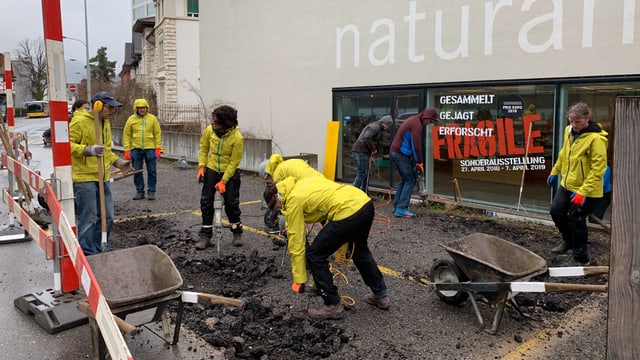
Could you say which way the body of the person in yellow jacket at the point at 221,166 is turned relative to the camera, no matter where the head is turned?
toward the camera

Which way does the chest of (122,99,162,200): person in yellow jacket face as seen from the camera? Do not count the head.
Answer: toward the camera

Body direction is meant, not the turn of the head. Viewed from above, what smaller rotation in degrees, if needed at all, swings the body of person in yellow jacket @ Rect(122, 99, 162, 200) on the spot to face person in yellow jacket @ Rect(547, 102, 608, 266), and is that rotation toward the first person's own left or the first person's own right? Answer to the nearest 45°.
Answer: approximately 45° to the first person's own left

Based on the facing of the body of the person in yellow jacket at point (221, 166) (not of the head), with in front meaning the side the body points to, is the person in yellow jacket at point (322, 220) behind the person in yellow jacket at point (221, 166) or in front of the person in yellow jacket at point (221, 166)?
in front

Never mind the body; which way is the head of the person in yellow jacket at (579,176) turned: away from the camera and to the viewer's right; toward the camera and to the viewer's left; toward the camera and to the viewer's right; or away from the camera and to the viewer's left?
toward the camera and to the viewer's left

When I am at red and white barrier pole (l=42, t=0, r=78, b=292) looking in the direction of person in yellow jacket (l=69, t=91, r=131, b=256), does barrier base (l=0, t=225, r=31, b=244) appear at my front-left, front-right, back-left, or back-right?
front-left

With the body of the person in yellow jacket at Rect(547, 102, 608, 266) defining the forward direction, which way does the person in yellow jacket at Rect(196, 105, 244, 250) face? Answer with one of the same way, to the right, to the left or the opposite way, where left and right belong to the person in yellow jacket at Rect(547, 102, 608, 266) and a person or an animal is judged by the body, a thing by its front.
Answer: to the left

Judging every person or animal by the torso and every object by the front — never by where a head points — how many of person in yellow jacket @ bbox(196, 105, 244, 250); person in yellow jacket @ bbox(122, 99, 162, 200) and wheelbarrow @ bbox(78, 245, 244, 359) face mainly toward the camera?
2

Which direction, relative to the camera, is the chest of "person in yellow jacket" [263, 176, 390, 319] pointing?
to the viewer's left

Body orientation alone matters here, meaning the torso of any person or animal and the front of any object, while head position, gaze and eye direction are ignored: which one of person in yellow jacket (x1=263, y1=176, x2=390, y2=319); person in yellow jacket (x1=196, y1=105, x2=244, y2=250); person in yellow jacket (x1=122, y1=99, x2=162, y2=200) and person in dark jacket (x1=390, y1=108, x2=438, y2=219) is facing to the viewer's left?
person in yellow jacket (x1=263, y1=176, x2=390, y2=319)

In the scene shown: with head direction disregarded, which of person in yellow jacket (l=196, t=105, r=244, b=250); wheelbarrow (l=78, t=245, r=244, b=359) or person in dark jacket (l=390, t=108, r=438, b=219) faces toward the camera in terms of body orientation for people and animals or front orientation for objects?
the person in yellow jacket

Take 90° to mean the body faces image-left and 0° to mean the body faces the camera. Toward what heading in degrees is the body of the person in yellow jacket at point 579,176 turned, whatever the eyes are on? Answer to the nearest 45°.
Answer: approximately 45°

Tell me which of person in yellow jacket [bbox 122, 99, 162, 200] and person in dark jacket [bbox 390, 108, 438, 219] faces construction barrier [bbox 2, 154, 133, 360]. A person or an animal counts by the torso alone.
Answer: the person in yellow jacket

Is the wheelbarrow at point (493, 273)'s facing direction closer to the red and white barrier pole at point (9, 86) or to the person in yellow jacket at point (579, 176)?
the red and white barrier pole
